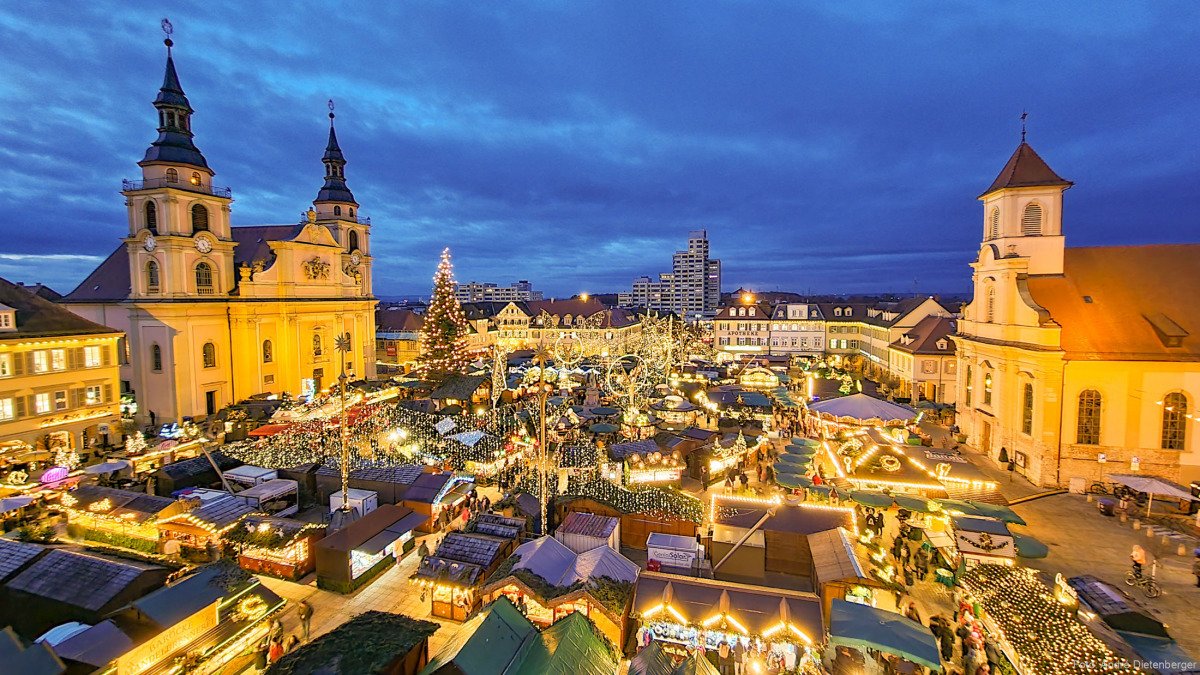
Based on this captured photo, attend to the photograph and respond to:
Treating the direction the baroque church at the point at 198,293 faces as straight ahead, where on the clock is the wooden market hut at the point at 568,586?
The wooden market hut is roughly at 1 o'clock from the baroque church.

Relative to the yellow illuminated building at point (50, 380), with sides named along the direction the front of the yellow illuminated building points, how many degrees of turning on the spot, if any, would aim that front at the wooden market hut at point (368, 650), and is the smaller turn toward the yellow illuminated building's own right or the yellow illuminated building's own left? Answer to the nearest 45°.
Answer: approximately 45° to the yellow illuminated building's own right

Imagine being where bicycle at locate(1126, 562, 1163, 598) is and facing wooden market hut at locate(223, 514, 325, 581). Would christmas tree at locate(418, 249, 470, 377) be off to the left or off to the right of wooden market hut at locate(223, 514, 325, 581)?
right

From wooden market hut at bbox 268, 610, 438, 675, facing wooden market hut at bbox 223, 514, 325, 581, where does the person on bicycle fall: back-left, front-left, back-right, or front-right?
back-right

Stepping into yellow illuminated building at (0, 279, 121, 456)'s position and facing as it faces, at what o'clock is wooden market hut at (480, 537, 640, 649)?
The wooden market hut is roughly at 1 o'clock from the yellow illuminated building.

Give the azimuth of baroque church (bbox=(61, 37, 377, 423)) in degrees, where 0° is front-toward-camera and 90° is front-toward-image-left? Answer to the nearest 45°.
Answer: approximately 315°

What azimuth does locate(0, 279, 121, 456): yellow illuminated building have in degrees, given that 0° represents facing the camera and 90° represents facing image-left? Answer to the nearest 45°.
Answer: approximately 315°

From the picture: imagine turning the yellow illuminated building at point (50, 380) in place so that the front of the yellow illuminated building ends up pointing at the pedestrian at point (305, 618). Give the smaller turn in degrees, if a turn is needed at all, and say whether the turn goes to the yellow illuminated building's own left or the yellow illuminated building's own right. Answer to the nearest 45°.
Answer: approximately 45° to the yellow illuminated building's own right
